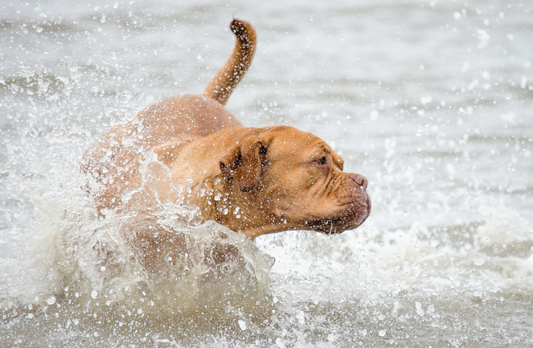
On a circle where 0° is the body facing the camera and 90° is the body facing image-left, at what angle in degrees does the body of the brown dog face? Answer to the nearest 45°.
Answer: approximately 315°
